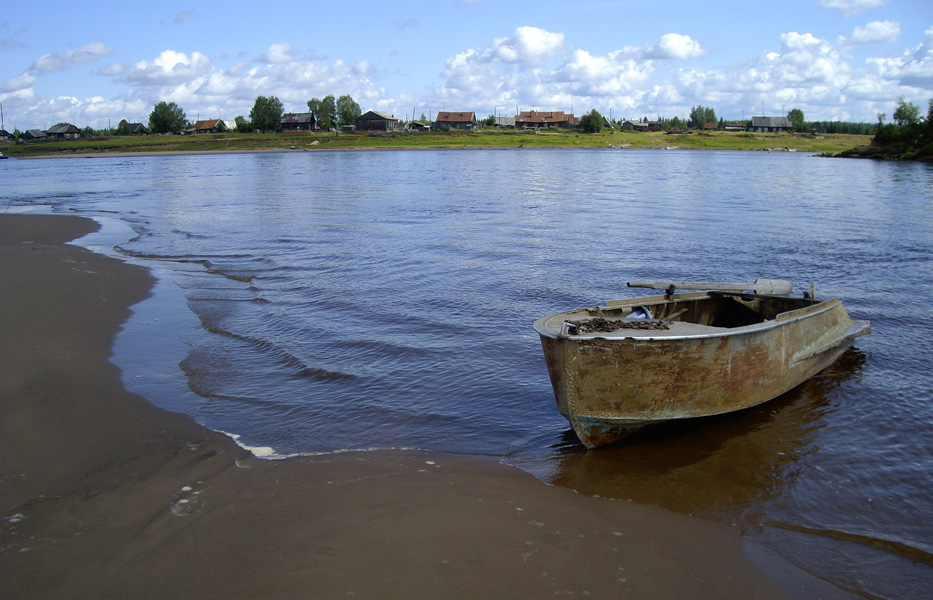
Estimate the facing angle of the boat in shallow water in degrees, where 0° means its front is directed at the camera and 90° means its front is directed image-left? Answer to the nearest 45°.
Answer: approximately 45°
